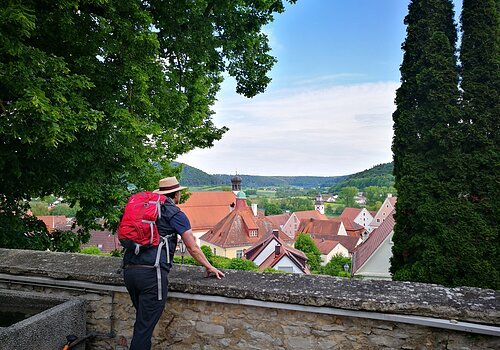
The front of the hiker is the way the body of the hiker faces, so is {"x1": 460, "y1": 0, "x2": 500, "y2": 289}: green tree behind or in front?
in front

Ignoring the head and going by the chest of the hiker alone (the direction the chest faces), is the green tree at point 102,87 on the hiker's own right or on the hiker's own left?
on the hiker's own left

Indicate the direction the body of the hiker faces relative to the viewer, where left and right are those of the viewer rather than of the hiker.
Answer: facing away from the viewer and to the right of the viewer

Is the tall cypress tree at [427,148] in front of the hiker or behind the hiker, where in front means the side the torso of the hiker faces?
in front
